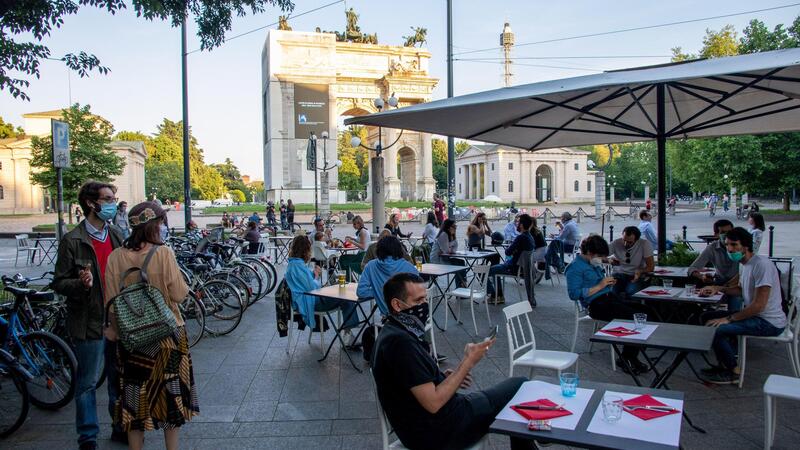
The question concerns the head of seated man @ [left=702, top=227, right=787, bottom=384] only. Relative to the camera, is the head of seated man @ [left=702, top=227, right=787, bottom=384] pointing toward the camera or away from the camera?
toward the camera

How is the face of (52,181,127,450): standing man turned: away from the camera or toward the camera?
toward the camera

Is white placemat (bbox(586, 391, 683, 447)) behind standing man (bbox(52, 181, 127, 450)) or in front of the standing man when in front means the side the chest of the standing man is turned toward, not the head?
in front

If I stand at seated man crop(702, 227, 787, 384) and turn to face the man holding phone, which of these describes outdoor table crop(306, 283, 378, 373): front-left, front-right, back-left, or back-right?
front-right

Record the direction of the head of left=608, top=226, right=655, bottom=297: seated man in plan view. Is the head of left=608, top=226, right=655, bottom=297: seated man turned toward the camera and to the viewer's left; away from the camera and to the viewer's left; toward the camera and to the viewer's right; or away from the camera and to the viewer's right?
toward the camera and to the viewer's left

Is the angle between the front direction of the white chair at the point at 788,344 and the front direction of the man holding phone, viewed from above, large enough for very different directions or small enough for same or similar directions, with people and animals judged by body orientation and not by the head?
very different directions

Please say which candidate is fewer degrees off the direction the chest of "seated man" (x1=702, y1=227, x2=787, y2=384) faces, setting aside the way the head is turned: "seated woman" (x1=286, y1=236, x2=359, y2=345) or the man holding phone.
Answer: the seated woman

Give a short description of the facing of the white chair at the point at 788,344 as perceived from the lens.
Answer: facing to the left of the viewer

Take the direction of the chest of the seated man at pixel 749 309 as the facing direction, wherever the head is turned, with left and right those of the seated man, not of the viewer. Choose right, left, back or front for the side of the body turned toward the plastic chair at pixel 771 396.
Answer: left

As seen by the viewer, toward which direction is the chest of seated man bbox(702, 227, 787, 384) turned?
to the viewer's left

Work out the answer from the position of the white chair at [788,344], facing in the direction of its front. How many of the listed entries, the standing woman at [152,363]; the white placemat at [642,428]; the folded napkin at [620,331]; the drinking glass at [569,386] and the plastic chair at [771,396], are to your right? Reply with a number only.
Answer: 0

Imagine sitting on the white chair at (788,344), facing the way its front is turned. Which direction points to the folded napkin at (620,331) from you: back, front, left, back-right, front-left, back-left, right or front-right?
front-left

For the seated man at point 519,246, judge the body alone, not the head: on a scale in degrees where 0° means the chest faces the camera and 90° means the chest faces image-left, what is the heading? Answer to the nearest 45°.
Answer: approximately 90°

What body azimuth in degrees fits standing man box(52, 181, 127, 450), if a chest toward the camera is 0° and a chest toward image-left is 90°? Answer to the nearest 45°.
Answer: approximately 315°

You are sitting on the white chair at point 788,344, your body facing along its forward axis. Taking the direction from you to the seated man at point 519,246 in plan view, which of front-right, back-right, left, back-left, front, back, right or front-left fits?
front-right

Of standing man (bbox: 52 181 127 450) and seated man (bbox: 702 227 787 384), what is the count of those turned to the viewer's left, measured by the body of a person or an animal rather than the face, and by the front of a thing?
1
